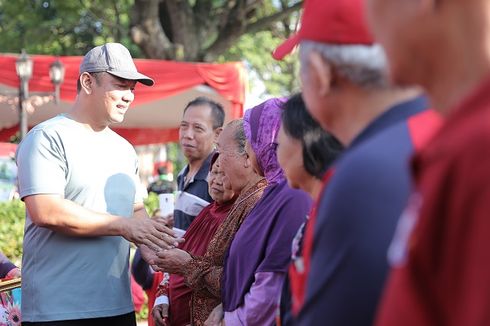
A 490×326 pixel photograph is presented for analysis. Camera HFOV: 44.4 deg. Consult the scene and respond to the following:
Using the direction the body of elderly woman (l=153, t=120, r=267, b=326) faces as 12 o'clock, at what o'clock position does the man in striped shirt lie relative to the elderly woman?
The man in striped shirt is roughly at 3 o'clock from the elderly woman.

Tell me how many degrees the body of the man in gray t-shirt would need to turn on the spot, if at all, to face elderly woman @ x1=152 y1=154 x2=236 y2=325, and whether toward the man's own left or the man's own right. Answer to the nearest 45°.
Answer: approximately 45° to the man's own left

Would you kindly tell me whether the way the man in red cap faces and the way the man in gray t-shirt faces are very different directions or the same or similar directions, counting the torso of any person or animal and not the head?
very different directions

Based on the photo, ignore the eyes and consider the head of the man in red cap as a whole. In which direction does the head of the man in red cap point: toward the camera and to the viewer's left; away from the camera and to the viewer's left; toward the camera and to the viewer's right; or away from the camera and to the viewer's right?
away from the camera and to the viewer's left

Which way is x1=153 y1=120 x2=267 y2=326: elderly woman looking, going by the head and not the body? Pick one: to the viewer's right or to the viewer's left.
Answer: to the viewer's left

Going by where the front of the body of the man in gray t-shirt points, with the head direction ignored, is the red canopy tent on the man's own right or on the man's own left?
on the man's own left

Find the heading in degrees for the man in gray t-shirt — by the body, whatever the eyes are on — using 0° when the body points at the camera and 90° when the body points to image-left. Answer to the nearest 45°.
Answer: approximately 315°

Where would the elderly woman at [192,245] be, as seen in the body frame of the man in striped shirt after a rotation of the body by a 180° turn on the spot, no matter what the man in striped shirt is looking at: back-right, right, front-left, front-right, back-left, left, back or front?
back-right

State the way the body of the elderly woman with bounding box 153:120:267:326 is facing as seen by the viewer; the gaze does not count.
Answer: to the viewer's left

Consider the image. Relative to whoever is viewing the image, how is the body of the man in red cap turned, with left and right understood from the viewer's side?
facing away from the viewer and to the left of the viewer

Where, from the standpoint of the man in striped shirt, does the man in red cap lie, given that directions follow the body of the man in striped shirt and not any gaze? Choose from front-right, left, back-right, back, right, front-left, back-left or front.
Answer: front-left

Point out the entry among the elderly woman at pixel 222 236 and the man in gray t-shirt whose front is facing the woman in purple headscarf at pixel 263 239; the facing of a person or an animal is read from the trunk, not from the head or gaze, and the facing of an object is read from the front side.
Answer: the man in gray t-shirt

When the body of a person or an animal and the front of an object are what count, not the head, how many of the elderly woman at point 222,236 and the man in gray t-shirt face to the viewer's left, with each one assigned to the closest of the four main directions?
1

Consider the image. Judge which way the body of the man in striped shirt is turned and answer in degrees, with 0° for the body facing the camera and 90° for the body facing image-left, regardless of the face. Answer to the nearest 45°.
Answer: approximately 45°
